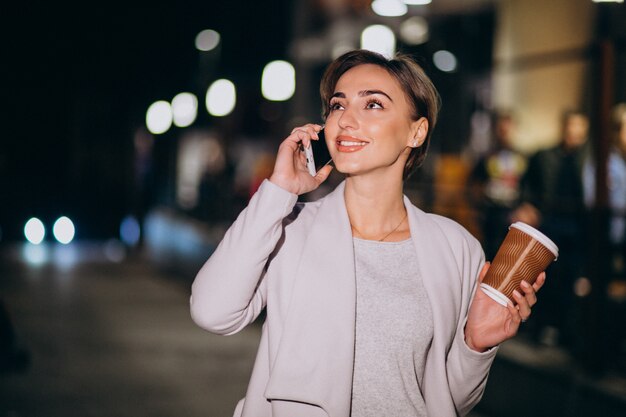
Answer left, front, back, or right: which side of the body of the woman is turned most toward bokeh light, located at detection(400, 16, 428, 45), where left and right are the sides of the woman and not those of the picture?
back

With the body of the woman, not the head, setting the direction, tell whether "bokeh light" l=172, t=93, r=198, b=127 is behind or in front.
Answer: behind

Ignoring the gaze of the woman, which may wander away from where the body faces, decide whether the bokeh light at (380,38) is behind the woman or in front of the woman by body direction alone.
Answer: behind

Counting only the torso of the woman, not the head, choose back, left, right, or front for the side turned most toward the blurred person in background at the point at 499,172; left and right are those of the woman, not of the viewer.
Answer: back

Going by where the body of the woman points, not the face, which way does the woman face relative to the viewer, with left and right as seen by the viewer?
facing the viewer
